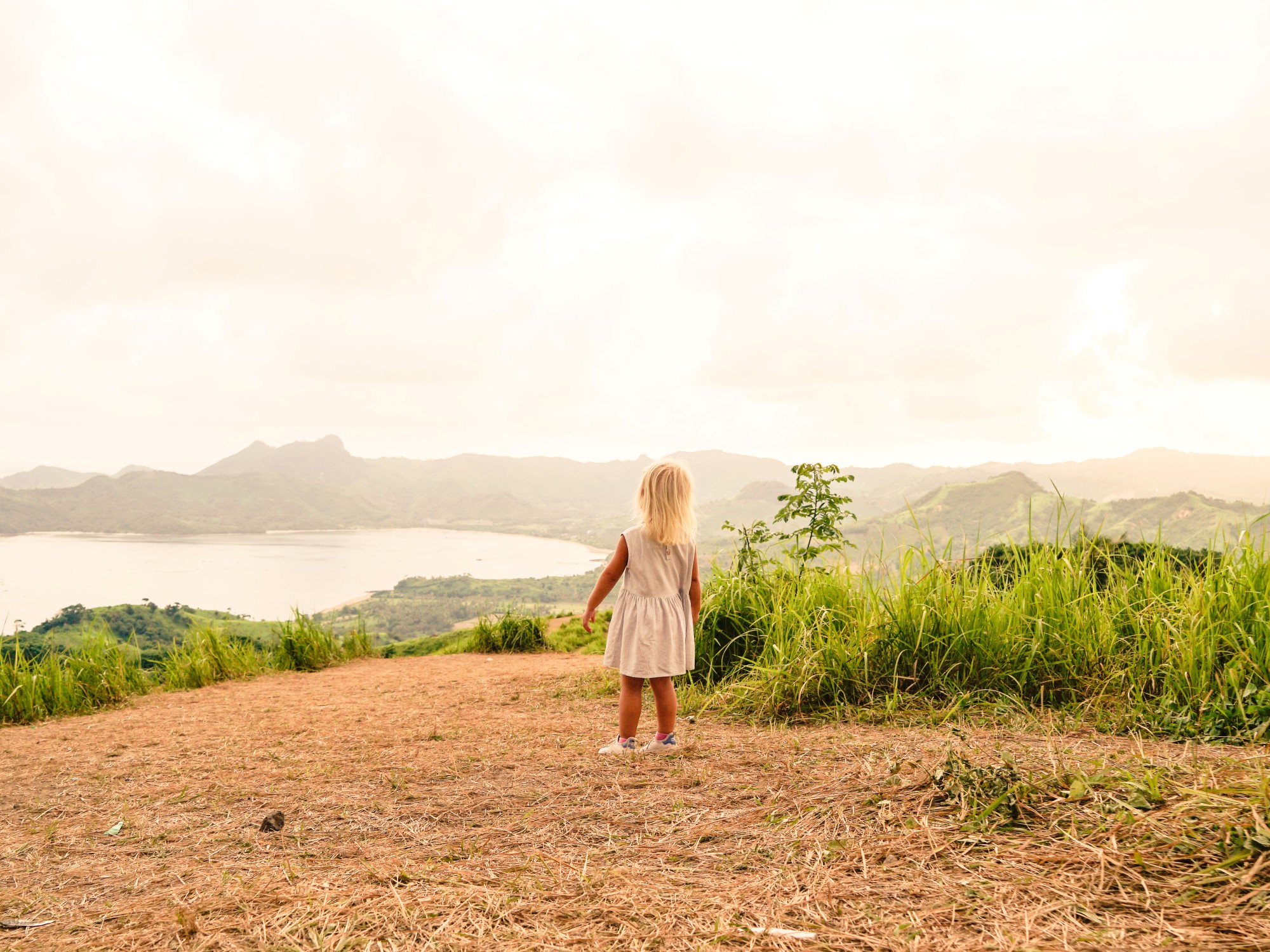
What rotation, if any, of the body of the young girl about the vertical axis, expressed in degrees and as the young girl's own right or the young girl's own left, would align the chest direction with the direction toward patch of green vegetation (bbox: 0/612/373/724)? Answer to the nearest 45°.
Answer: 0° — they already face it

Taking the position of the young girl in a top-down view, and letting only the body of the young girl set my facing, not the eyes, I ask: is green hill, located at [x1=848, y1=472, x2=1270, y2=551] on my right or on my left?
on my right

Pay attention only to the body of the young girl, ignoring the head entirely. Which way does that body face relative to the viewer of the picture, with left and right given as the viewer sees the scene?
facing away from the viewer and to the left of the viewer

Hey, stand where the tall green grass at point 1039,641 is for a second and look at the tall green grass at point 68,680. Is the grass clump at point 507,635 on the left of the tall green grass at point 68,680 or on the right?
right
